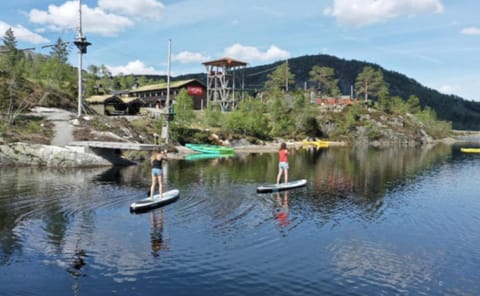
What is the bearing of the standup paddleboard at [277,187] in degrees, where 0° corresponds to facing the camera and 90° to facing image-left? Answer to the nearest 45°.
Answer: approximately 270°

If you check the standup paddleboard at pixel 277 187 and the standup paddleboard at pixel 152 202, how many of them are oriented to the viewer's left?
0

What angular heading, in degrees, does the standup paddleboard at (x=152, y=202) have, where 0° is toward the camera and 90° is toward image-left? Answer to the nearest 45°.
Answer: approximately 225°

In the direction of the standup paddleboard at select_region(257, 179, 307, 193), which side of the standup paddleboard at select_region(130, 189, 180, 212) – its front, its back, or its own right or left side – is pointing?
front
